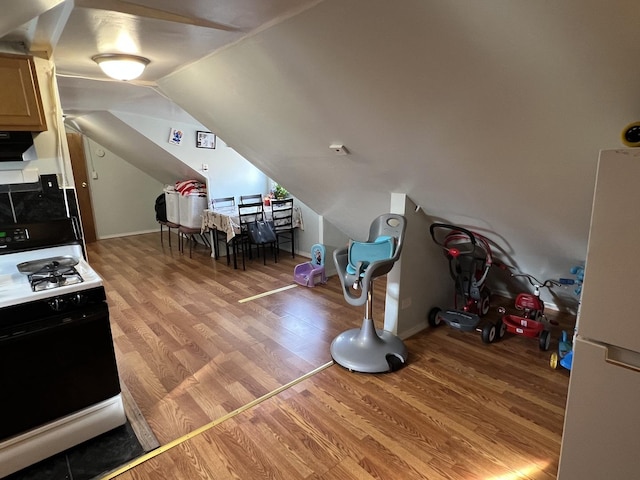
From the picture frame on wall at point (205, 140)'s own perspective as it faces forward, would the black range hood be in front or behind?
in front

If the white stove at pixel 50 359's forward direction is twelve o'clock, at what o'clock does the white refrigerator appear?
The white refrigerator is roughly at 12 o'clock from the white stove.

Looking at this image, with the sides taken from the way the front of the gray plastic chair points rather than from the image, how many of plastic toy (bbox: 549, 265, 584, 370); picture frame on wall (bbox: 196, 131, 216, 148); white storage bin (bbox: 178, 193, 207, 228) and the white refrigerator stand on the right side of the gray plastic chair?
2

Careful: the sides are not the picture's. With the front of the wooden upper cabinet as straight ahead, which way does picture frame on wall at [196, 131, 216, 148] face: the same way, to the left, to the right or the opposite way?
to the right

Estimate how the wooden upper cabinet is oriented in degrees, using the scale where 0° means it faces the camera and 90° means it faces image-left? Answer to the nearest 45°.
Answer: approximately 315°

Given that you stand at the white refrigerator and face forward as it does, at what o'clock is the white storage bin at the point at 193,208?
The white storage bin is roughly at 2 o'clock from the white refrigerator.

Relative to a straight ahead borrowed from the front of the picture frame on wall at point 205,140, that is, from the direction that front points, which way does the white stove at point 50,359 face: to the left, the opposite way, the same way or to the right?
to the left

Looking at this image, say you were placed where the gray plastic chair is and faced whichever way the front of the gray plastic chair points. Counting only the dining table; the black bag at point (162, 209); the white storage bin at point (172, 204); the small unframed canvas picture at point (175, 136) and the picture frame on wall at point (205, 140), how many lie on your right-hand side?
5

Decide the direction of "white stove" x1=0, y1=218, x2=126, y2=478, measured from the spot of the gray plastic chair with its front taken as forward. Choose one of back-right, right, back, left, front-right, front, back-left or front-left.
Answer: front

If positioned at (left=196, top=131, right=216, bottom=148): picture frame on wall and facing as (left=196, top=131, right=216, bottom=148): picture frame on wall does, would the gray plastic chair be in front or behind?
in front

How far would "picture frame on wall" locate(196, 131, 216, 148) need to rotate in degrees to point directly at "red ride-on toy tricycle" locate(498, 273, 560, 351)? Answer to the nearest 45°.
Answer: approximately 45° to its left

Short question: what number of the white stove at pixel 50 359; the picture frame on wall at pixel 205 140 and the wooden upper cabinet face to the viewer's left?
0

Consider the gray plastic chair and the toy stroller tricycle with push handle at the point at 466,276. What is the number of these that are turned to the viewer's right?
0

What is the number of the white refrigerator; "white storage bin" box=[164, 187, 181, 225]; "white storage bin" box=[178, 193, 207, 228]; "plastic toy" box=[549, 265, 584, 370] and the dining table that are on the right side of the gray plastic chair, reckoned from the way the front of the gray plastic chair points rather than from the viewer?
3

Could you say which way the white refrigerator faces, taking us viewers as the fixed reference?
facing the viewer and to the left of the viewer

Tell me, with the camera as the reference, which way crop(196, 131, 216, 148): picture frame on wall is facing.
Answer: facing the viewer

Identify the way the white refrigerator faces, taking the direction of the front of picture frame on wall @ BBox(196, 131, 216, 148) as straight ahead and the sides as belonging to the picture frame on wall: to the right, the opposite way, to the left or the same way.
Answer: to the right

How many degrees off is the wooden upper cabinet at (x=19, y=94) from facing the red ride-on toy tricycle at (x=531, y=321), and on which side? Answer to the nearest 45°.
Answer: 0° — it already faces it

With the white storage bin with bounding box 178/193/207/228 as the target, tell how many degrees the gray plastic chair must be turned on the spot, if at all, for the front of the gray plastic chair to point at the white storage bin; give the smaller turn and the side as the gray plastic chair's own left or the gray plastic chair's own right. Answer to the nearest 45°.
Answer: approximately 90° to the gray plastic chair's own right

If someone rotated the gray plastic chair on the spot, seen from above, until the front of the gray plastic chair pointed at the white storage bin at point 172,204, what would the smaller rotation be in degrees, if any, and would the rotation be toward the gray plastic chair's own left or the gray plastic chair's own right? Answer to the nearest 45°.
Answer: approximately 90° to the gray plastic chair's own right
